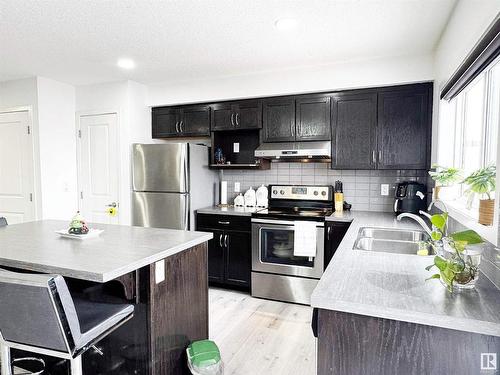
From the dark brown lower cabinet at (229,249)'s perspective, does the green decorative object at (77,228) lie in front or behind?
in front

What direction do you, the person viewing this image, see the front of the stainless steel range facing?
facing the viewer

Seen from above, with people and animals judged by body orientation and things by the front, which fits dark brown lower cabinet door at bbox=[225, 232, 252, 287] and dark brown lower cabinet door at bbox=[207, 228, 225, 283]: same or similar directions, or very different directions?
same or similar directions

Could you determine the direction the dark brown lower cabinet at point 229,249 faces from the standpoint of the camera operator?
facing the viewer and to the left of the viewer

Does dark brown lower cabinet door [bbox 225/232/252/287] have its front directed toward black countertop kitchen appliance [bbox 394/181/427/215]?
no

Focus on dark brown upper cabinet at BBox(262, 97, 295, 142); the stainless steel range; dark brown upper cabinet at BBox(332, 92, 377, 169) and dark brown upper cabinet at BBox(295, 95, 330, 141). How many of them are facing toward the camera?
4

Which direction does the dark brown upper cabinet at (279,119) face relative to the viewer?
toward the camera

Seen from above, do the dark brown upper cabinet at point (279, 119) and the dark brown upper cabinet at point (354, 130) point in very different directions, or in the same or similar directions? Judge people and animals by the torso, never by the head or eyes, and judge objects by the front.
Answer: same or similar directions

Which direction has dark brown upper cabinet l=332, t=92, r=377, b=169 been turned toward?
toward the camera

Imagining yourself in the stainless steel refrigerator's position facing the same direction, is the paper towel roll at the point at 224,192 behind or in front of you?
behind

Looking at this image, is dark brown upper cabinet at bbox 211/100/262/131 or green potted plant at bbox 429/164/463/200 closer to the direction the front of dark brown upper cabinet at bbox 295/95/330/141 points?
the green potted plant

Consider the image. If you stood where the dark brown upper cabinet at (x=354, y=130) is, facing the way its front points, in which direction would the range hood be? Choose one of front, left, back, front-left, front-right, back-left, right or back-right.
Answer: right

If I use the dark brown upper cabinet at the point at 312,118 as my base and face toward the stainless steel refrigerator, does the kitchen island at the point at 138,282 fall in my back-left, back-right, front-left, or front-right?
front-left

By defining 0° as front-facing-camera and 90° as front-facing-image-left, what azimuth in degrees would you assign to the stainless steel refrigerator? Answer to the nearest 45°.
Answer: approximately 45°

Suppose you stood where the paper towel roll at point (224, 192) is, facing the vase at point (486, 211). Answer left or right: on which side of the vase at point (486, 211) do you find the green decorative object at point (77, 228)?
right

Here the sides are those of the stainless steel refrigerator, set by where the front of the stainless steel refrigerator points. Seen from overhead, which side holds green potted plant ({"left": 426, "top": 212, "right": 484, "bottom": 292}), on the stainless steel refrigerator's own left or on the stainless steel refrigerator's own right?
on the stainless steel refrigerator's own left

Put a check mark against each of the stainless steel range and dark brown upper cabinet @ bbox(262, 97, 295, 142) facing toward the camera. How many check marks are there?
2

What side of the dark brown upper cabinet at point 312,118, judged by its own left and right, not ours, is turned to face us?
front

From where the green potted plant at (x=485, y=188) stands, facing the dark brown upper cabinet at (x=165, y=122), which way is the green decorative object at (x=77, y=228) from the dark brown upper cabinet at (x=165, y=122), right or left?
left

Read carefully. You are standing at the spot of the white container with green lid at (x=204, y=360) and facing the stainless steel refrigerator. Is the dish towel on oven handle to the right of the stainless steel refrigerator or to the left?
right

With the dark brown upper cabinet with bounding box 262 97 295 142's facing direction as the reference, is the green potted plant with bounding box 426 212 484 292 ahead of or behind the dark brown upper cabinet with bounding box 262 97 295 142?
ahead

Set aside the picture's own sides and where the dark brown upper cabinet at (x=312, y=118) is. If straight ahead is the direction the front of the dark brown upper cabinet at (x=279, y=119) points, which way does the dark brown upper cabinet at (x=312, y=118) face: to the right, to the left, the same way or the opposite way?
the same way
